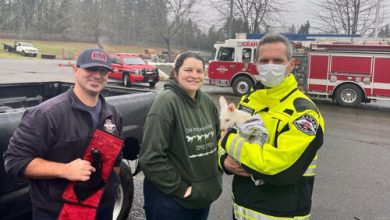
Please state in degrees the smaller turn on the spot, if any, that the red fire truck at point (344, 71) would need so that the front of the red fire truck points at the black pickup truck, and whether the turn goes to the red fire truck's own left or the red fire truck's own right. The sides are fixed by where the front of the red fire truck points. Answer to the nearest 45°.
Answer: approximately 90° to the red fire truck's own left

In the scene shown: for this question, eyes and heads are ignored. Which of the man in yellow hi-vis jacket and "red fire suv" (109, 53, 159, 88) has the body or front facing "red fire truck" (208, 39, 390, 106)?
"red fire suv" (109, 53, 159, 88)

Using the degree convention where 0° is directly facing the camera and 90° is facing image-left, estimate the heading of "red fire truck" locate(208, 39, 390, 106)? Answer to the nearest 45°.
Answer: approximately 90°

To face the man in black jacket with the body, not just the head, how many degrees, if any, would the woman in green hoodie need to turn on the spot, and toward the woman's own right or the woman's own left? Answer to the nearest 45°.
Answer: approximately 90° to the woman's own right

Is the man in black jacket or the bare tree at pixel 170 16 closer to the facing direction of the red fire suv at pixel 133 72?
the man in black jacket

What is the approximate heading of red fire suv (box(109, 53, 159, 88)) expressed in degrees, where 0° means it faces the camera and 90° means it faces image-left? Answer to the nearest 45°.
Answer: approximately 315°

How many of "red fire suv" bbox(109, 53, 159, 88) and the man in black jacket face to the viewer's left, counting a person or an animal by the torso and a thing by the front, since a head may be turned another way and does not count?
0

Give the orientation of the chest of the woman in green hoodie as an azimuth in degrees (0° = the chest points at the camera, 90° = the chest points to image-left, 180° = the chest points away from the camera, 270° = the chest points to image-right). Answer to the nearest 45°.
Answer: approximately 315°

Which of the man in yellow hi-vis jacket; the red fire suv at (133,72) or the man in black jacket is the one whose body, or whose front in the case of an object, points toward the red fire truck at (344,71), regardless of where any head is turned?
the red fire suv at (133,72)

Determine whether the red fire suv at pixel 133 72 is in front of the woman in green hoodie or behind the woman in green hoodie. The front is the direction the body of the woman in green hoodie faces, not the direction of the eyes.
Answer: behind

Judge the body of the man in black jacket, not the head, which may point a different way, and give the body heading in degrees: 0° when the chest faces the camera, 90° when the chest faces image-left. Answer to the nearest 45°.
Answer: approximately 315°
